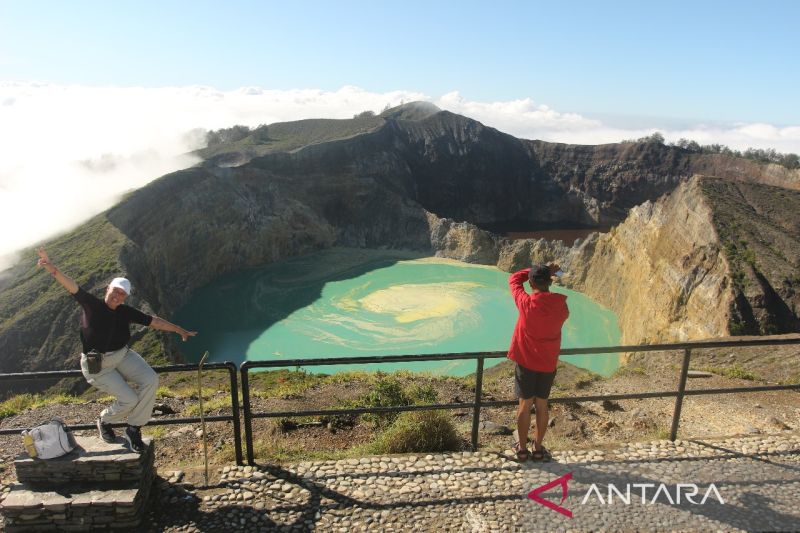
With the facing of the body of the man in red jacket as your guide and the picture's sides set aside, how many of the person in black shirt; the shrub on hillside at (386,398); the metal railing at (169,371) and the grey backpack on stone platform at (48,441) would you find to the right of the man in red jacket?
0

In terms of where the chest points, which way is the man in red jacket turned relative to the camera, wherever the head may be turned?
away from the camera

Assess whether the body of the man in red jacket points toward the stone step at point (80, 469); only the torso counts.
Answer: no

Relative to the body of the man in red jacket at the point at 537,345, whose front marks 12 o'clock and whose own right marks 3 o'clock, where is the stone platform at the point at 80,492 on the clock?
The stone platform is roughly at 8 o'clock from the man in red jacket.

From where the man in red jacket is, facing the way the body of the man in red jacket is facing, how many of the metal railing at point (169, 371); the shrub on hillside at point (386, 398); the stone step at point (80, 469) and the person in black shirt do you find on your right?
0

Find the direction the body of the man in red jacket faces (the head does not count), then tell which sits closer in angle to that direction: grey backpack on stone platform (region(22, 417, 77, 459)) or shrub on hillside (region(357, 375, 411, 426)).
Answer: the shrub on hillside

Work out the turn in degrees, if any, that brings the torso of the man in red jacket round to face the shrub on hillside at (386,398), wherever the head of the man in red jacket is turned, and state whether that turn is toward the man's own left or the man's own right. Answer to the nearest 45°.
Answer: approximately 45° to the man's own left

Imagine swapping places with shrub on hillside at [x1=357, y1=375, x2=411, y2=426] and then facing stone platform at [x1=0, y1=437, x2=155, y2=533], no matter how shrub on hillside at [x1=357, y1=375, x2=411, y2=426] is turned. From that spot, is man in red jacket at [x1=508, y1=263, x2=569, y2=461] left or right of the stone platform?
left

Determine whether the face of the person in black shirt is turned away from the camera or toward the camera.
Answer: toward the camera

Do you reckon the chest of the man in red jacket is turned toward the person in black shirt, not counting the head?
no

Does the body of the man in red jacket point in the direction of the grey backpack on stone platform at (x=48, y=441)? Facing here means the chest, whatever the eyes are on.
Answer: no

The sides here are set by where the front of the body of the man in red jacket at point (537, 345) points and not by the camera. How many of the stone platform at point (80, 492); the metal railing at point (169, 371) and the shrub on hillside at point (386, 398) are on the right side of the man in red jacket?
0

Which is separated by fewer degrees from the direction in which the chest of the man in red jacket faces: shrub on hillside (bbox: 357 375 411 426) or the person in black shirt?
the shrub on hillside

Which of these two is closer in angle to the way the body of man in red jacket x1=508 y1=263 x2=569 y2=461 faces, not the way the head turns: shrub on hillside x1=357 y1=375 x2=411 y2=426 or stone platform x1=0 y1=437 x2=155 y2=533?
the shrub on hillside

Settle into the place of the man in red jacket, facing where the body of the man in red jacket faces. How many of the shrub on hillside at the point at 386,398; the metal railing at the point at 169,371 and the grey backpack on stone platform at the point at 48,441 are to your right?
0
